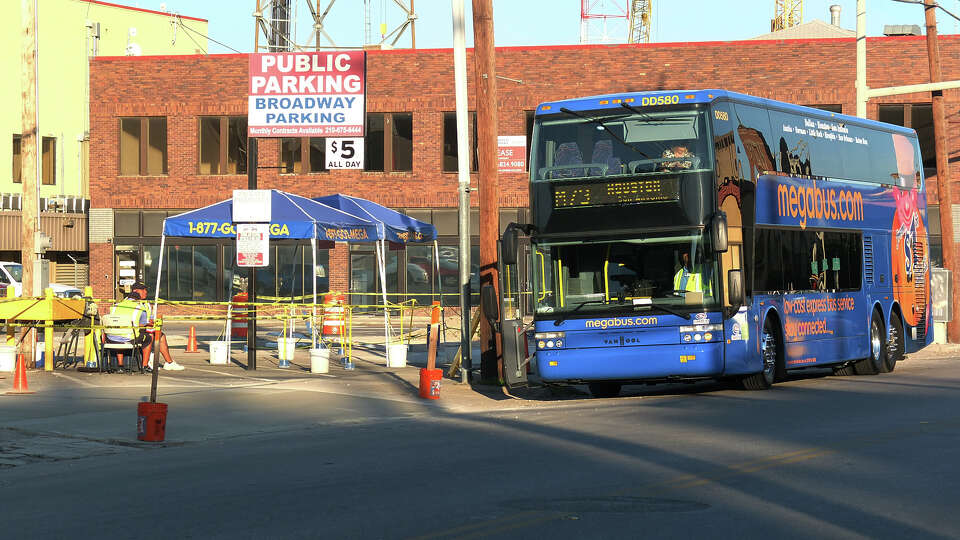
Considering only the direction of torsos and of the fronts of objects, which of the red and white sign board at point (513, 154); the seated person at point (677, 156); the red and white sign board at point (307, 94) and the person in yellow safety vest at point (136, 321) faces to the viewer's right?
the person in yellow safety vest

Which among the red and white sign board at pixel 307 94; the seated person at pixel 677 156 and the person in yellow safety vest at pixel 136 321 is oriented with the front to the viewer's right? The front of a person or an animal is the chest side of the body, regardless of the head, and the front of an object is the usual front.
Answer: the person in yellow safety vest

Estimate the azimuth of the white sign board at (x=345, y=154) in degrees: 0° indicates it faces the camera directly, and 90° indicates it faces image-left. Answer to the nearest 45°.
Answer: approximately 0°

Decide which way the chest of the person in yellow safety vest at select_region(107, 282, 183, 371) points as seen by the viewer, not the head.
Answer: to the viewer's right

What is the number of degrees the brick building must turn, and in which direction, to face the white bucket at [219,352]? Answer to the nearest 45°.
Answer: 0° — it already faces it
